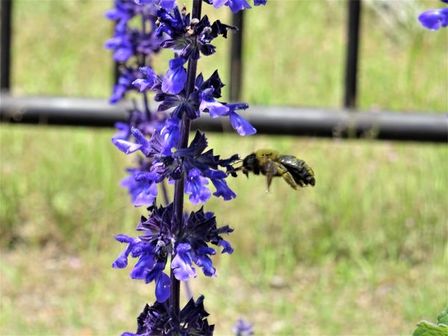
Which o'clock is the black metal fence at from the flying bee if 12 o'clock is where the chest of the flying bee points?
The black metal fence is roughly at 3 o'clock from the flying bee.

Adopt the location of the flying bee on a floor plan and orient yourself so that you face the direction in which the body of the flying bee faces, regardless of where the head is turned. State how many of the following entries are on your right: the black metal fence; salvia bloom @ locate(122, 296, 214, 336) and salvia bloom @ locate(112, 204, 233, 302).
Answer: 1

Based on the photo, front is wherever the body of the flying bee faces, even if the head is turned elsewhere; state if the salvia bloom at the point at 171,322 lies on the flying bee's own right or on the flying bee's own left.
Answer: on the flying bee's own left

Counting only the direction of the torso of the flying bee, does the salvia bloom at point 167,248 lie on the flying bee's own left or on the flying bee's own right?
on the flying bee's own left

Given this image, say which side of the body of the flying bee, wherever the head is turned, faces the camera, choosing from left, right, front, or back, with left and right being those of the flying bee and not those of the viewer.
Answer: left
